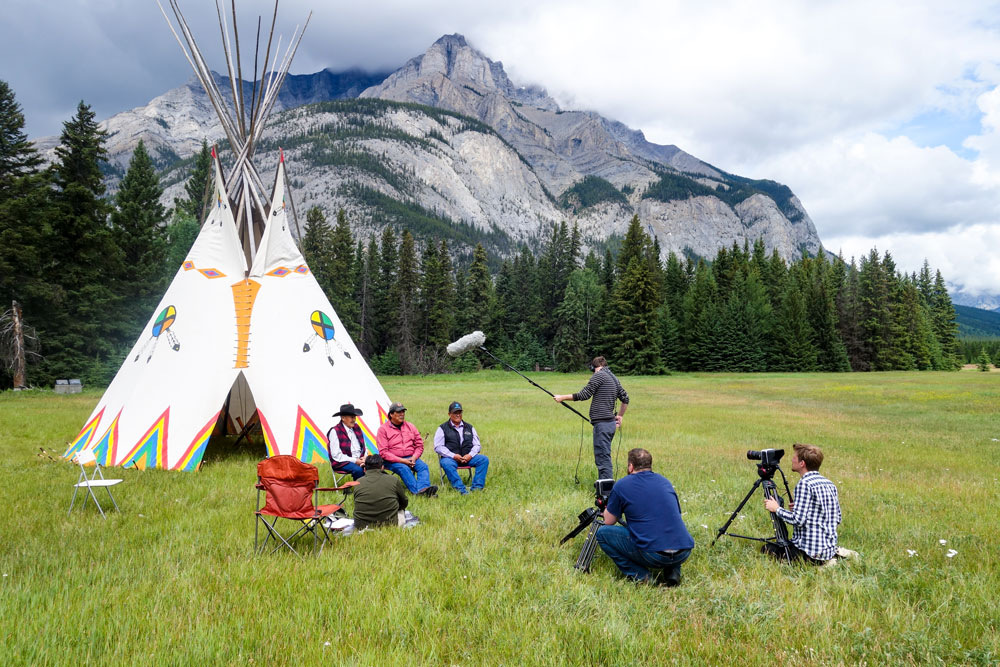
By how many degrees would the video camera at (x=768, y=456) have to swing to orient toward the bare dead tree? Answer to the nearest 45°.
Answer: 0° — it already faces it

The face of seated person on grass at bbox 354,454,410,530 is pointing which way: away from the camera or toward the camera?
away from the camera

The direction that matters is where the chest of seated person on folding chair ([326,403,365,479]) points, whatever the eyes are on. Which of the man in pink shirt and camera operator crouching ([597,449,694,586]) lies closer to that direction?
the camera operator crouching

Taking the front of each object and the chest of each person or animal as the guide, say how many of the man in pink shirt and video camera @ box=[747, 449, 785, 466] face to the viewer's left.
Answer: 1

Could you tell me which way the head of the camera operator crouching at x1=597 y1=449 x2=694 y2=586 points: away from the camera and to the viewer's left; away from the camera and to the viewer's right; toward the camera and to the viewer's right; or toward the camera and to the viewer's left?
away from the camera and to the viewer's left

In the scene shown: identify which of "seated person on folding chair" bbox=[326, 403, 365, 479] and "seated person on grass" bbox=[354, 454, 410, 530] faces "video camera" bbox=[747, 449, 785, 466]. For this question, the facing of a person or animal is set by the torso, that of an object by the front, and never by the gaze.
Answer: "seated person on folding chair" bbox=[326, 403, 365, 479]

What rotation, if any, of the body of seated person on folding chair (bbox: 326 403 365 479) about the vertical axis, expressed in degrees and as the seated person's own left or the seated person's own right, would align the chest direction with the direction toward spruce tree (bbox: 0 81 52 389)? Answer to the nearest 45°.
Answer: approximately 180°

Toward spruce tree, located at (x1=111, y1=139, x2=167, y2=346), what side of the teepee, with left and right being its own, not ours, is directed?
back

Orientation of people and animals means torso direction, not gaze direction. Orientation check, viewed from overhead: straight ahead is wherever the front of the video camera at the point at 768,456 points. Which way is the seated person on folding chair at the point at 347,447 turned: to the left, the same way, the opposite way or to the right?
the opposite way

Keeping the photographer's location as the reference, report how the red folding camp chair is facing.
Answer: facing away from the viewer and to the right of the viewer

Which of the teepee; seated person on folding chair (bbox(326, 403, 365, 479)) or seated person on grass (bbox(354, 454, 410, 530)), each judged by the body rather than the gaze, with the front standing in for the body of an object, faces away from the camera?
seated person on grass (bbox(354, 454, 410, 530))

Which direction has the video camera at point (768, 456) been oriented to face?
to the viewer's left

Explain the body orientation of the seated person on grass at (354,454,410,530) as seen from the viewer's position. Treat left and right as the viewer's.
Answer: facing away from the viewer

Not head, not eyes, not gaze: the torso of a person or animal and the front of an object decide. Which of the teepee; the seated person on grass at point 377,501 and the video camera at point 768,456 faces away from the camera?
the seated person on grass

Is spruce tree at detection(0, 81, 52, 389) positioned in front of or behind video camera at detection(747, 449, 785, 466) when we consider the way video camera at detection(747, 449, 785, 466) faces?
in front

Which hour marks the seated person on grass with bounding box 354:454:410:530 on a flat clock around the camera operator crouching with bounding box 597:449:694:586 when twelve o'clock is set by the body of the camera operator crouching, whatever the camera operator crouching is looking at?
The seated person on grass is roughly at 11 o'clock from the camera operator crouching.

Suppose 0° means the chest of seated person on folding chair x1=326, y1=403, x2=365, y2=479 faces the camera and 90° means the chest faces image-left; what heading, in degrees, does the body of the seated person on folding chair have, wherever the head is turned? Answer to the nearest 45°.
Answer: approximately 315°
